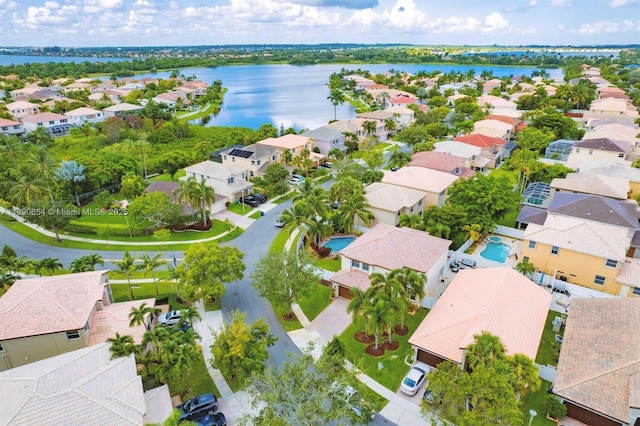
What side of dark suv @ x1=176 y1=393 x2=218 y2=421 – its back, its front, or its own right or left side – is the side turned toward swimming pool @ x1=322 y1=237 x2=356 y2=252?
back

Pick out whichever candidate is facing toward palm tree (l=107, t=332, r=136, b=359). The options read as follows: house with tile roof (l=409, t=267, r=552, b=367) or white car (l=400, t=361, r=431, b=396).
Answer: the house with tile roof

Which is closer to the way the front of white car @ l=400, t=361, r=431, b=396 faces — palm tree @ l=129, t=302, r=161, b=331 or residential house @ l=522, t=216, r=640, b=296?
the residential house

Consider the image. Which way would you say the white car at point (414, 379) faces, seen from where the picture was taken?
facing away from the viewer and to the right of the viewer

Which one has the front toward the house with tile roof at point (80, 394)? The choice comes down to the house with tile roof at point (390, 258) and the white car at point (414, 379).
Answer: the house with tile roof at point (390, 258)

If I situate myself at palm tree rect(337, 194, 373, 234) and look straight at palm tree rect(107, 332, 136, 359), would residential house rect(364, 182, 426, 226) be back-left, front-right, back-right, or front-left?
back-left

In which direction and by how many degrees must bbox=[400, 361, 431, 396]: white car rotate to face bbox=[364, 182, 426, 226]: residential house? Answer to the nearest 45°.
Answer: approximately 45° to its left

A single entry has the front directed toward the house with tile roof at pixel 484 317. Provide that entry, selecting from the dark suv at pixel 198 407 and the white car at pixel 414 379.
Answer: the white car

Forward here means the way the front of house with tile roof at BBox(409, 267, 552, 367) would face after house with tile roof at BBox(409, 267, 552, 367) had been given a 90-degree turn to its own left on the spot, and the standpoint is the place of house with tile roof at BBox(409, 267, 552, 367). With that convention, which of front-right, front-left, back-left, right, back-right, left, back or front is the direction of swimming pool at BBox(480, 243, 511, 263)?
back-left

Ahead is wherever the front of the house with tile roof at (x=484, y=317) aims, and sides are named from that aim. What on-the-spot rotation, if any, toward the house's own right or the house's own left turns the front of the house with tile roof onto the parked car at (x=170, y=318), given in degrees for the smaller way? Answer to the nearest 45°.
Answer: approximately 45° to the house's own right

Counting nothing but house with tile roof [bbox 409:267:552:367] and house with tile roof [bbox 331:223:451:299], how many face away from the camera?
0

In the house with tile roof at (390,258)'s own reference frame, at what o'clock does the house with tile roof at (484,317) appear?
the house with tile roof at (484,317) is roughly at 9 o'clock from the house with tile roof at (390,258).

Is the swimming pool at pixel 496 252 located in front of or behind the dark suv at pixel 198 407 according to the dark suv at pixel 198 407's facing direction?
behind

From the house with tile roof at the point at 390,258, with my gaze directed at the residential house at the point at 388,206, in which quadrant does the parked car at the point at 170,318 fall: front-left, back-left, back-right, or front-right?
back-left

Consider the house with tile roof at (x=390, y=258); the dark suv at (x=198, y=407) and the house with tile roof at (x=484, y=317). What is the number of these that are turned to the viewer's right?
0

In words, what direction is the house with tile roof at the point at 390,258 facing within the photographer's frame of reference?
facing the viewer and to the left of the viewer

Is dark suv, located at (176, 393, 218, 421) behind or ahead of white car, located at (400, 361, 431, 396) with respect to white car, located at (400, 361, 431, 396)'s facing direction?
behind
